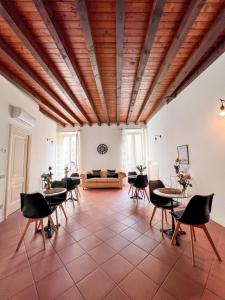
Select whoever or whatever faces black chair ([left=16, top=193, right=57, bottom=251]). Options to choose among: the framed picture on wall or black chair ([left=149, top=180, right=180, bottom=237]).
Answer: the framed picture on wall

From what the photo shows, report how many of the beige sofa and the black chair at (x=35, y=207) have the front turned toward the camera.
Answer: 1

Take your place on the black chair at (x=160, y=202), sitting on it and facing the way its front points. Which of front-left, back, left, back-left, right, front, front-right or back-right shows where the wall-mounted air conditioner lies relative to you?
back-right

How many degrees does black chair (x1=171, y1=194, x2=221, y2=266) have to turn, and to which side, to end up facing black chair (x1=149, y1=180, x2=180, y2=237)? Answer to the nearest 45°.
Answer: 0° — it already faces it

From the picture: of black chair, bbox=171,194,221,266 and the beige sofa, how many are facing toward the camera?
1

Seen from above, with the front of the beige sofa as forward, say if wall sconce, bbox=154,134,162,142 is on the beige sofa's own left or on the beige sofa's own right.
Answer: on the beige sofa's own left

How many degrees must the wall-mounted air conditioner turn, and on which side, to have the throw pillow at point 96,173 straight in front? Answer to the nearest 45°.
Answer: approximately 90° to its left

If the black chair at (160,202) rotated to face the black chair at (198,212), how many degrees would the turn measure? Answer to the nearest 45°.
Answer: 0° — it already faces it

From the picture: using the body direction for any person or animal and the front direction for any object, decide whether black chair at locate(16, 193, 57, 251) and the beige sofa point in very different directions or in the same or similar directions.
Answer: very different directions

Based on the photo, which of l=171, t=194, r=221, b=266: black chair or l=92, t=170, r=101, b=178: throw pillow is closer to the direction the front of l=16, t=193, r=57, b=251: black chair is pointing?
the throw pillow

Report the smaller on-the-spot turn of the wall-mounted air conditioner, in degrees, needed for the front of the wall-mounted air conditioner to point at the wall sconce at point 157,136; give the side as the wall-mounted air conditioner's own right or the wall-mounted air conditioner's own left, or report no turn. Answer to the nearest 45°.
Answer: approximately 45° to the wall-mounted air conditioner's own left

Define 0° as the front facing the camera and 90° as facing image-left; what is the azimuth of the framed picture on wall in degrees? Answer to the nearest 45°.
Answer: approximately 45°

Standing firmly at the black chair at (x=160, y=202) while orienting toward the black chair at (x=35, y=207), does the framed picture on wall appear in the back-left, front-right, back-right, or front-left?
back-right

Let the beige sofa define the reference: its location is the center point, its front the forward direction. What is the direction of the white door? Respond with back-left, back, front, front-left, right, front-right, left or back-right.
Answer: front-right

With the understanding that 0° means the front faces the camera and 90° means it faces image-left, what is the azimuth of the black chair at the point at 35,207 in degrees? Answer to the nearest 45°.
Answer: approximately 225°

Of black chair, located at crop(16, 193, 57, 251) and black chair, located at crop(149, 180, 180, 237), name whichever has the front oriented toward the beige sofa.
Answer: black chair, located at crop(16, 193, 57, 251)
